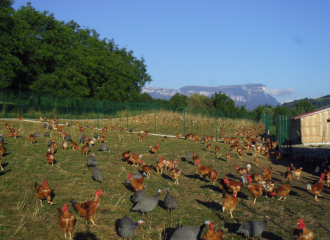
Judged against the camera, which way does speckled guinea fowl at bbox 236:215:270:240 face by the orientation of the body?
to the viewer's right

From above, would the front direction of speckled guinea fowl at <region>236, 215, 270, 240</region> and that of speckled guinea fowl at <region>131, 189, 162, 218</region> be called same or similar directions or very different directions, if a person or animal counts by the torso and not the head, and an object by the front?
same or similar directions

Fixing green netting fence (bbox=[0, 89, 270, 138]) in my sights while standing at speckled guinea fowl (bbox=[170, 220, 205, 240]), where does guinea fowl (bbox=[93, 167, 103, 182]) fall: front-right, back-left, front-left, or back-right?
front-left

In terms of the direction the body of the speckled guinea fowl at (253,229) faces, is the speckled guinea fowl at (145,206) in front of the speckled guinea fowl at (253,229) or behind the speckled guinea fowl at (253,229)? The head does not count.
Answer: behind
